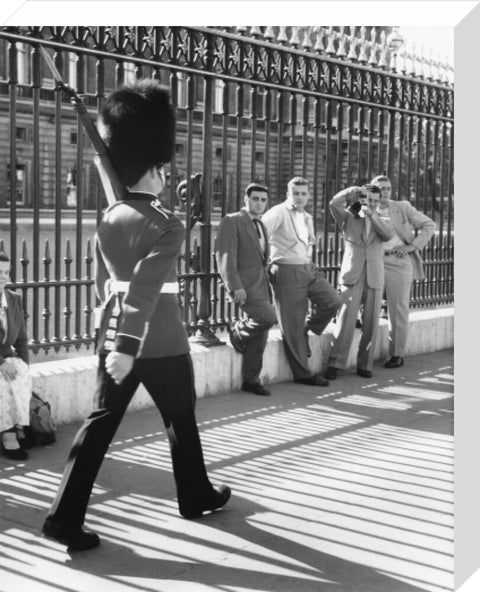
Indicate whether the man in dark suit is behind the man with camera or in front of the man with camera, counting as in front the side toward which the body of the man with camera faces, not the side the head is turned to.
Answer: in front

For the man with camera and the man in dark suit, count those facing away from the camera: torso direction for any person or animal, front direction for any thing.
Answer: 0

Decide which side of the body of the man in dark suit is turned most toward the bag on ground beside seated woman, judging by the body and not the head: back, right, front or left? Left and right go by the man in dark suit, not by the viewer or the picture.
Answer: right

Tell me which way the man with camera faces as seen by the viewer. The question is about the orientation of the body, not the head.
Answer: toward the camera

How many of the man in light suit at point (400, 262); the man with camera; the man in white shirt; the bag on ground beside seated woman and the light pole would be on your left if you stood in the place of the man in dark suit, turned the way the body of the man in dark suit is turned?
4

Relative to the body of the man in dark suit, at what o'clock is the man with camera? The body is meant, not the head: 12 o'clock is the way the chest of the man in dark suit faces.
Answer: The man with camera is roughly at 9 o'clock from the man in dark suit.

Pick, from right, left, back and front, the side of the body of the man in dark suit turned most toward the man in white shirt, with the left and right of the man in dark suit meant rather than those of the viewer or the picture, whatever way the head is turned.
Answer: left

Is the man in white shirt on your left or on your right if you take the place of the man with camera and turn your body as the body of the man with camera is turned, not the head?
on your right

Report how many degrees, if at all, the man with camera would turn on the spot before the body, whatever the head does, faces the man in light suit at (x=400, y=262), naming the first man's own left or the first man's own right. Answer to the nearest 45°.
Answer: approximately 135° to the first man's own left

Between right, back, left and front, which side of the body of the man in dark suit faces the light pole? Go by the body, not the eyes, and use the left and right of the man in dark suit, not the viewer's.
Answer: left
